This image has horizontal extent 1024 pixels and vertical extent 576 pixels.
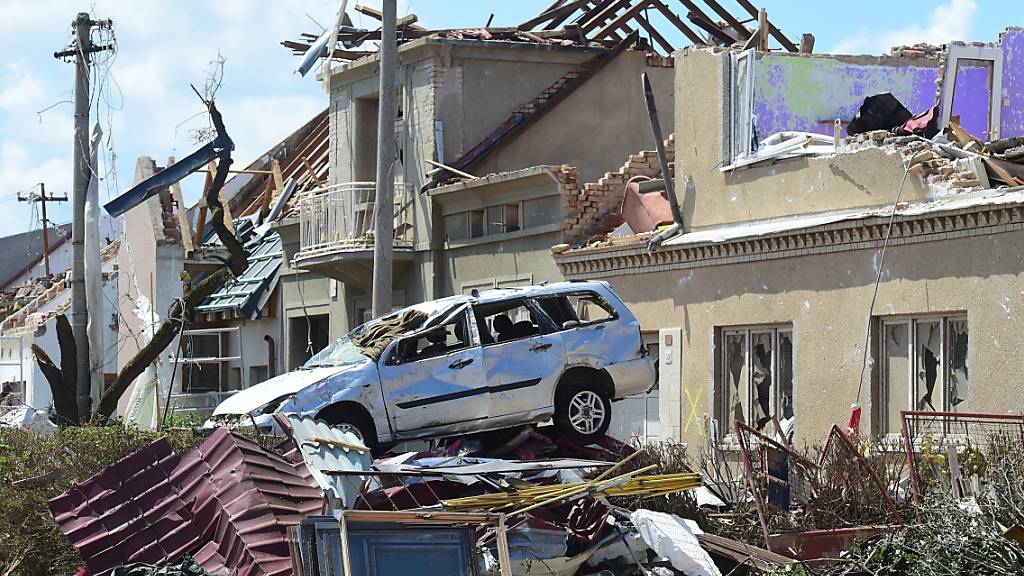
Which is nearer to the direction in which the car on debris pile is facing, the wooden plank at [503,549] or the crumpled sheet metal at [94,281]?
the crumpled sheet metal

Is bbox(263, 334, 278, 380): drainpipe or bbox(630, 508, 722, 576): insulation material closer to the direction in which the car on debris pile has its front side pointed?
the drainpipe

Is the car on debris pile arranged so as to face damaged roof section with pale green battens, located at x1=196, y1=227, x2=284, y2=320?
no

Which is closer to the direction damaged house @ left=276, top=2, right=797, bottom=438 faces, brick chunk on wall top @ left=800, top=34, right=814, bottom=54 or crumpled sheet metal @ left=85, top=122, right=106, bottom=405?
the crumpled sheet metal

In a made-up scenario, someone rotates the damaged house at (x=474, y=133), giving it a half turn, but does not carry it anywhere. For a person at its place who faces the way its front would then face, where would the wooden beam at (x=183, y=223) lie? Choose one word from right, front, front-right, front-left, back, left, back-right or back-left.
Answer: left

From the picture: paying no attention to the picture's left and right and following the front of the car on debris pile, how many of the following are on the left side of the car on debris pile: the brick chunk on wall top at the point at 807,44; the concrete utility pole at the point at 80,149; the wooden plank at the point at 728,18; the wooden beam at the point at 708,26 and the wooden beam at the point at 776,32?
0

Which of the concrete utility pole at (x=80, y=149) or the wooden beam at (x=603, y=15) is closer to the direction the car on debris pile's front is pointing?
the concrete utility pole

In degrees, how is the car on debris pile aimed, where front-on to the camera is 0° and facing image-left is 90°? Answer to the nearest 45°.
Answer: approximately 90°

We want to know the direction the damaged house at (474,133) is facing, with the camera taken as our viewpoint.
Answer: facing the viewer and to the left of the viewer

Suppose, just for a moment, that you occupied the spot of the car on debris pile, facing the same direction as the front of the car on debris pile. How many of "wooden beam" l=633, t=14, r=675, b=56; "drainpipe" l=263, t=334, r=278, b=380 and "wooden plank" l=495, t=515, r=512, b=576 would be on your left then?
1

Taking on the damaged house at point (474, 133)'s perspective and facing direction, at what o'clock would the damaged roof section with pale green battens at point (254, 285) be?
The damaged roof section with pale green battens is roughly at 3 o'clock from the damaged house.

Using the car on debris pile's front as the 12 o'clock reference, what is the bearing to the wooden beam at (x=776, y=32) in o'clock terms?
The wooden beam is roughly at 4 o'clock from the car on debris pile.

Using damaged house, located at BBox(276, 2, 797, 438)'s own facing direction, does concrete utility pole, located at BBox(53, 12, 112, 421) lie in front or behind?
in front

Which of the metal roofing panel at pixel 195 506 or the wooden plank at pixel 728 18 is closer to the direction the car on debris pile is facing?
the metal roofing panel

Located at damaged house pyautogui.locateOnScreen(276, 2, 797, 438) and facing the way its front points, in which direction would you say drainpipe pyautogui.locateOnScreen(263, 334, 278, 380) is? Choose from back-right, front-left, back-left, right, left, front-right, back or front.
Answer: right

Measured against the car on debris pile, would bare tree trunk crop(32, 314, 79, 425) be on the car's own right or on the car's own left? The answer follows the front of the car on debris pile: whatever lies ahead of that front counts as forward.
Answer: on the car's own right

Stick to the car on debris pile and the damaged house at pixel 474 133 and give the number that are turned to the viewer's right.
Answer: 0
